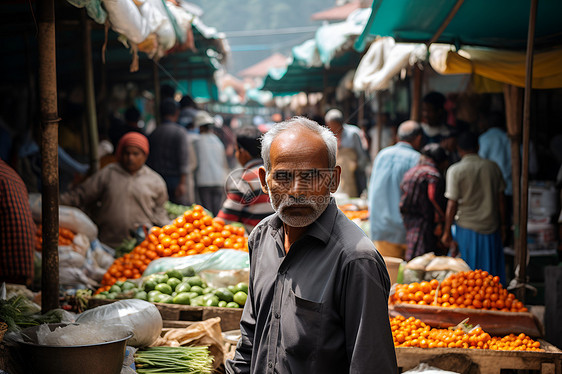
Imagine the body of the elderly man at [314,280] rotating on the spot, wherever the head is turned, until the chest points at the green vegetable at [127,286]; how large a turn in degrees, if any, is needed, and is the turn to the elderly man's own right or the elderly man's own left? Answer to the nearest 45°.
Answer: approximately 90° to the elderly man's own right

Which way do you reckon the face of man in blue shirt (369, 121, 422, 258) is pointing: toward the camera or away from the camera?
away from the camera

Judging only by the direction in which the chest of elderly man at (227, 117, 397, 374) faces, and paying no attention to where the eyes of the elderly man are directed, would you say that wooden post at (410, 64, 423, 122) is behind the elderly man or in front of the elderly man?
behind

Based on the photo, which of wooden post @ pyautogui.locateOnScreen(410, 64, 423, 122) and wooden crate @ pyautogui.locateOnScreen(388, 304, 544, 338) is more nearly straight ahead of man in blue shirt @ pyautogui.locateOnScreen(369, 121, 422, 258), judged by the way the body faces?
the wooden post

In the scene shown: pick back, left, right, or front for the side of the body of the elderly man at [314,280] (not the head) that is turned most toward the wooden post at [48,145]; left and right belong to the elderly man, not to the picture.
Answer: right

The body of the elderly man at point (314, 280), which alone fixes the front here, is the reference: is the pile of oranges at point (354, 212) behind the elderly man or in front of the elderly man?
behind

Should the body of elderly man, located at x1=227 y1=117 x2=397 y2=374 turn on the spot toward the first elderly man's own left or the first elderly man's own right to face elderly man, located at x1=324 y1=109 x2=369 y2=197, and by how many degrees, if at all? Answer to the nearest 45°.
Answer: approximately 135° to the first elderly man's own right

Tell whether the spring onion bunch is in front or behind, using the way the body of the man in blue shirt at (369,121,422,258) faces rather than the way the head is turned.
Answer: behind

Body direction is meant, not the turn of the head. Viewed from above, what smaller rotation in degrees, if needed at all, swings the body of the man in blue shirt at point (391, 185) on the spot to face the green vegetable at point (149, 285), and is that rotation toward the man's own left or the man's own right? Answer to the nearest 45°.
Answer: approximately 180°

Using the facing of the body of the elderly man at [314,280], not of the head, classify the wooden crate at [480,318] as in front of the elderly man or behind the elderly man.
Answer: behind

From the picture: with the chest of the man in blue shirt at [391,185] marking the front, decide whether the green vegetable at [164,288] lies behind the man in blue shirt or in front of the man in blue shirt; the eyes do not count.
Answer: behind

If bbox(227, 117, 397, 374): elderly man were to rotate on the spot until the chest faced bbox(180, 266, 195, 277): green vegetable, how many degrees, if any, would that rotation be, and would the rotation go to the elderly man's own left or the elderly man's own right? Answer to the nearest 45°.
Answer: approximately 135° to the elderly man's own right

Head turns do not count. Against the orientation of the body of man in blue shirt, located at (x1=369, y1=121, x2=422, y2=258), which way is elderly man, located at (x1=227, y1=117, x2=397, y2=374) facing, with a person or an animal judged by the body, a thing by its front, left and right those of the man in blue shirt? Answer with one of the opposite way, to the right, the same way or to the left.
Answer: the opposite way

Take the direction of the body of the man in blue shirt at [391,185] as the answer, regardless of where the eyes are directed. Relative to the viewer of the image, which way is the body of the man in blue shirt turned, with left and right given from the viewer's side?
facing away from the viewer and to the right of the viewer
